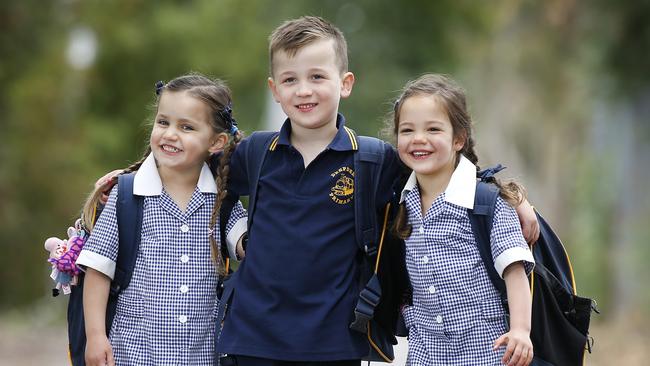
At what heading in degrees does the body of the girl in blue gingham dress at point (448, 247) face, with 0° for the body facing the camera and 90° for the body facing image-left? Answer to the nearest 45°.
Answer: approximately 45°

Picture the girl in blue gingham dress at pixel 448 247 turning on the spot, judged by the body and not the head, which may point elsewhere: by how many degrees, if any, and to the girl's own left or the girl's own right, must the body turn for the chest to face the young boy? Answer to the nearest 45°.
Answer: approximately 45° to the girl's own right

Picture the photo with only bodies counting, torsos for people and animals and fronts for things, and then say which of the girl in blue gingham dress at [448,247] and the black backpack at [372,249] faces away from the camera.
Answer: the black backpack

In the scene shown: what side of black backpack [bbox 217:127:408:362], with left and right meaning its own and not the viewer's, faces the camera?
back

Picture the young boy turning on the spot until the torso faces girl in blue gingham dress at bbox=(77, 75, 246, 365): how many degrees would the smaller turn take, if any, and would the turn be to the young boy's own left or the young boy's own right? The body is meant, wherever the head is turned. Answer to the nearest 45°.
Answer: approximately 90° to the young boy's own right

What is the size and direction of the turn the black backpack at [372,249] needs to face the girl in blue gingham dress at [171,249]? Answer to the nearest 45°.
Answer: approximately 90° to its left

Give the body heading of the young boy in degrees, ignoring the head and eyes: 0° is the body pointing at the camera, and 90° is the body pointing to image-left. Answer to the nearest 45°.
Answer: approximately 0°
